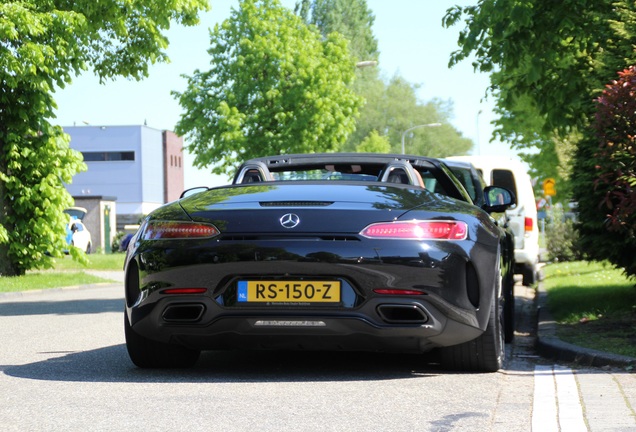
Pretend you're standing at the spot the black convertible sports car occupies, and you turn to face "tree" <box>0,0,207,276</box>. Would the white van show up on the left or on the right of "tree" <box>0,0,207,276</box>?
right

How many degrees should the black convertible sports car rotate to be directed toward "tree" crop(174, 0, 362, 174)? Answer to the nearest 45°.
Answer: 0° — it already faces it

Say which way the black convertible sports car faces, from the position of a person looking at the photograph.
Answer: facing away from the viewer

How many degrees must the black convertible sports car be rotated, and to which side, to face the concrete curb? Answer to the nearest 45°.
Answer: approximately 45° to its right

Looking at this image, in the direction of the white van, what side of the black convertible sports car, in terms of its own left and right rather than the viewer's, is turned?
front

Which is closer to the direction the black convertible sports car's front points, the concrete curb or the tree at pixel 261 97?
the tree
